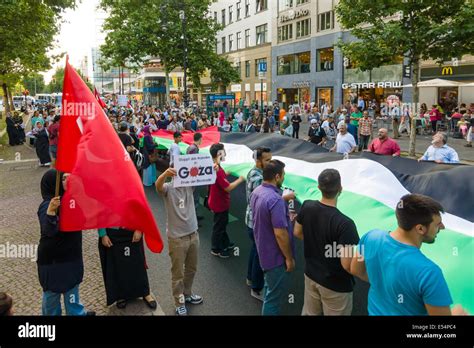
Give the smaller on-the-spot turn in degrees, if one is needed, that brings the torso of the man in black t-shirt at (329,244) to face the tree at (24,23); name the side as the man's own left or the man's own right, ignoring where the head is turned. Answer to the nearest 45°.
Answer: approximately 45° to the man's own left

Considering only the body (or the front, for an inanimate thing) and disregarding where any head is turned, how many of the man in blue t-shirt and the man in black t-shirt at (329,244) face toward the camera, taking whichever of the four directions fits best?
0

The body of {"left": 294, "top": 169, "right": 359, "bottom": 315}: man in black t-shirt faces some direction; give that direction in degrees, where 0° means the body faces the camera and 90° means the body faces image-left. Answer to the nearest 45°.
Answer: approximately 180°

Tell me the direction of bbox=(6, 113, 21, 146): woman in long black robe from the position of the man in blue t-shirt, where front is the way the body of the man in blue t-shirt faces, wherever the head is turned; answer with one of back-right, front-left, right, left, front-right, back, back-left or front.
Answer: left

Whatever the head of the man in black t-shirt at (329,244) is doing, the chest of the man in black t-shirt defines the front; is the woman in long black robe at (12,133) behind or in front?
in front

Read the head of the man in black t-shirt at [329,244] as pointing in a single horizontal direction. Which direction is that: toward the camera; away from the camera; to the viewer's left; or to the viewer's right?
away from the camera

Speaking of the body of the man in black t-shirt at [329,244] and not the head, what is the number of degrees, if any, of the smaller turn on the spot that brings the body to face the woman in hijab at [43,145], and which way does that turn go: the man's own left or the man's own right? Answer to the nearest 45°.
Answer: approximately 45° to the man's own left

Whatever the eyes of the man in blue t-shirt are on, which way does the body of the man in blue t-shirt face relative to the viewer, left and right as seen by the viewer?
facing away from the viewer and to the right of the viewer

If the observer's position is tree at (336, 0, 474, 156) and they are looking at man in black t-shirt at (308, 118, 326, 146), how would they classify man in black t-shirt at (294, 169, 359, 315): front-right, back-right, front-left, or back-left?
front-left

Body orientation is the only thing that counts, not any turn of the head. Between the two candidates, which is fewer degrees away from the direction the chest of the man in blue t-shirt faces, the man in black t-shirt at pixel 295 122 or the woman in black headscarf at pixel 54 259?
the man in black t-shirt

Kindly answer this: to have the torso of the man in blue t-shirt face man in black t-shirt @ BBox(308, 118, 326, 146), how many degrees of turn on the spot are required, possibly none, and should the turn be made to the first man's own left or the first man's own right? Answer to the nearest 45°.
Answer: approximately 45° to the first man's own left
